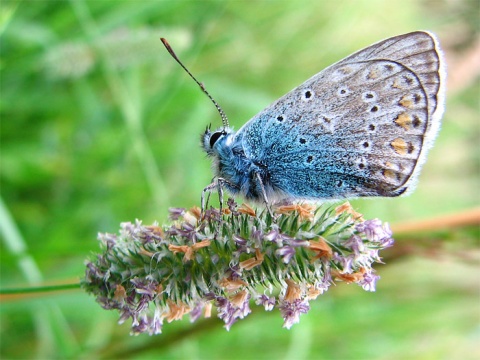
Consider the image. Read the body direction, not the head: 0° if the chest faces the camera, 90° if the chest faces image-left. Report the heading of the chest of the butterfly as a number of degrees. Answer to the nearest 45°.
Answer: approximately 90°
